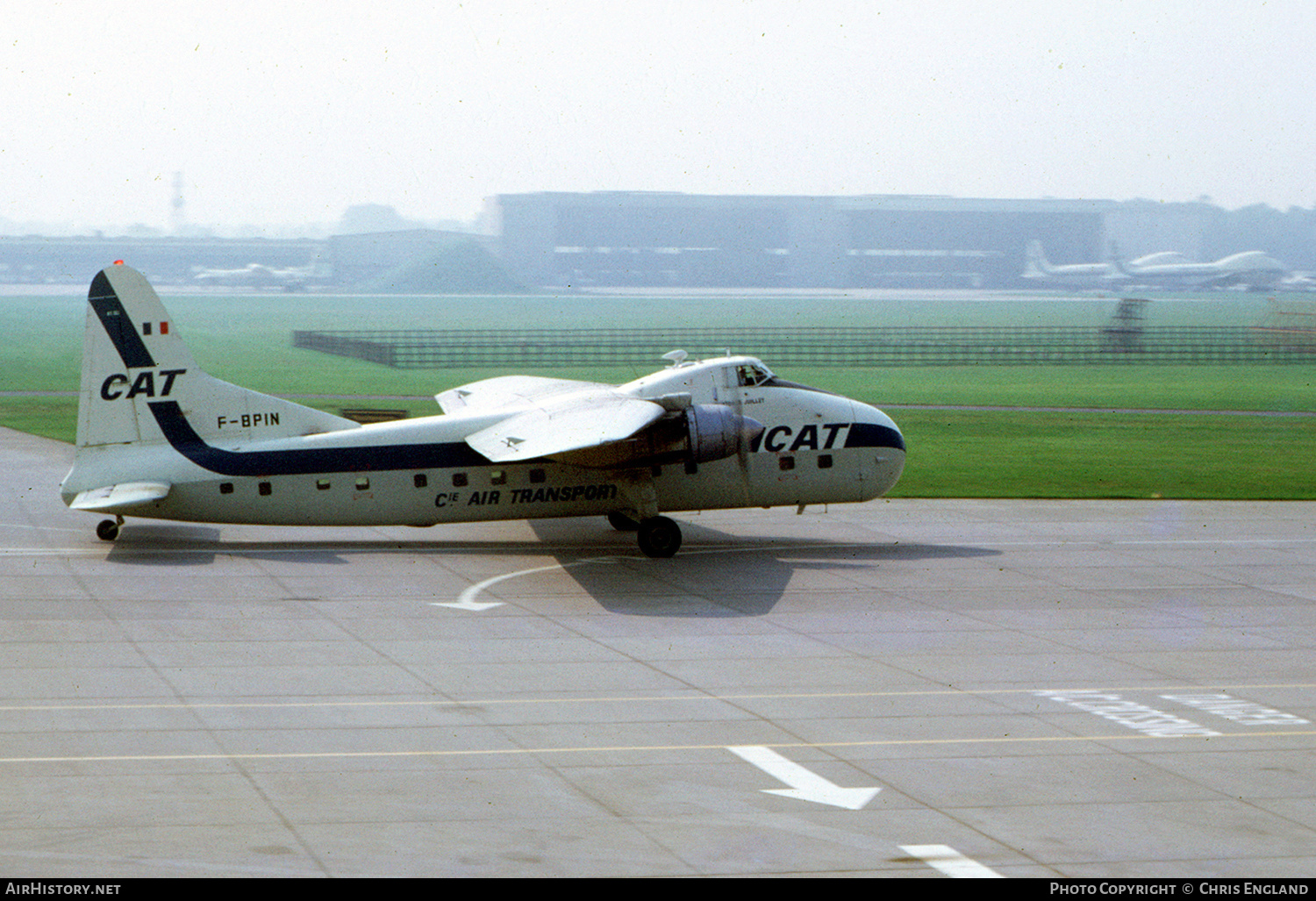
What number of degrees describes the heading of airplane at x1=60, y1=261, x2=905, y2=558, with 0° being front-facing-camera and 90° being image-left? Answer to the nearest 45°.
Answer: approximately 270°
